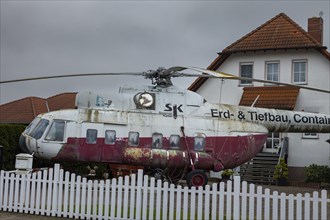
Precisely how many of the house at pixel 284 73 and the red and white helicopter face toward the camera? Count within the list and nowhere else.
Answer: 1

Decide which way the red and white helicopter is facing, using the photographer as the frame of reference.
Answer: facing to the left of the viewer

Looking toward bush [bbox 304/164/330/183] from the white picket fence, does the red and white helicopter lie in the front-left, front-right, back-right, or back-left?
front-left

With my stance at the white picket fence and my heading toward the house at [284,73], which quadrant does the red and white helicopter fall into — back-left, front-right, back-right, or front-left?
front-left

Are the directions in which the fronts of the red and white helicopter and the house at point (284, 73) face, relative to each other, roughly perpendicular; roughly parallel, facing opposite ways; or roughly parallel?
roughly perpendicular

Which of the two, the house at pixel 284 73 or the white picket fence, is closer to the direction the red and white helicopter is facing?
the white picket fence

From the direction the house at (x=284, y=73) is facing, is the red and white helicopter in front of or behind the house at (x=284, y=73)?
in front

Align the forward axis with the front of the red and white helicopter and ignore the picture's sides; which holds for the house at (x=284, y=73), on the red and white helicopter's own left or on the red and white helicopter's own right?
on the red and white helicopter's own right

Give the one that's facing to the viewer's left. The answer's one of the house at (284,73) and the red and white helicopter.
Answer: the red and white helicopter

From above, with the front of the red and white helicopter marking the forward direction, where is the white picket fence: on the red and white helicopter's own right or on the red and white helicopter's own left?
on the red and white helicopter's own left

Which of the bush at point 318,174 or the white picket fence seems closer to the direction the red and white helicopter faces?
the white picket fence

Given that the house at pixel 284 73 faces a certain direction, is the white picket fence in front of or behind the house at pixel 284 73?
in front

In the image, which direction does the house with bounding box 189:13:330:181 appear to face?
toward the camera
